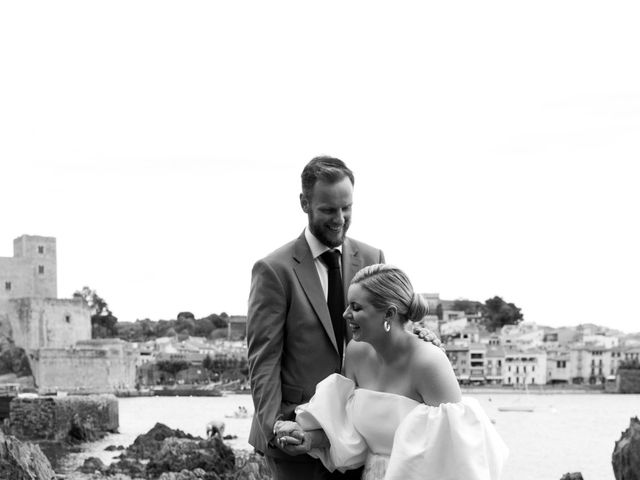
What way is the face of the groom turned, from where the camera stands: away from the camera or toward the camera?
toward the camera

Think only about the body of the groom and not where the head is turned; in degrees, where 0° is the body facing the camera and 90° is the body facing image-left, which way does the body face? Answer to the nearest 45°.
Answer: approximately 315°

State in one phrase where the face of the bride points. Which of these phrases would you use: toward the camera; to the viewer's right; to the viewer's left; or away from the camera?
to the viewer's left

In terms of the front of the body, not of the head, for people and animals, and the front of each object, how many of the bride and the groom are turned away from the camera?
0

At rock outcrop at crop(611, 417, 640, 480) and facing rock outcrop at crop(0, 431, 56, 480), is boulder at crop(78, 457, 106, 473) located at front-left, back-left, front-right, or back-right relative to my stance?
front-right

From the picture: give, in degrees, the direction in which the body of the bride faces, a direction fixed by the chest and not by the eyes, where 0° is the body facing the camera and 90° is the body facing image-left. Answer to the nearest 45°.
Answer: approximately 45°

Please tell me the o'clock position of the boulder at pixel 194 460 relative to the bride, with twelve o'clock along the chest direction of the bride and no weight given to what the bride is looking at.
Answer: The boulder is roughly at 4 o'clock from the bride.

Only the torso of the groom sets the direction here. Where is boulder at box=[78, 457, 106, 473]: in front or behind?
behind

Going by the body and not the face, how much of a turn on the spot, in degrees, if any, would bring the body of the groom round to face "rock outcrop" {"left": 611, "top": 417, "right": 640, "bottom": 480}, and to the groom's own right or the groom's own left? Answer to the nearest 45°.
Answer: approximately 90° to the groom's own left
